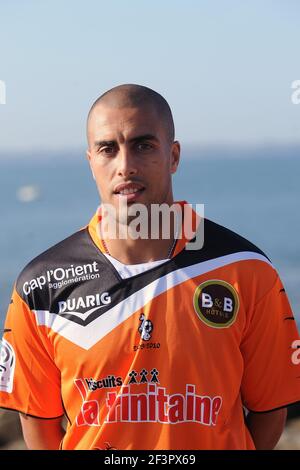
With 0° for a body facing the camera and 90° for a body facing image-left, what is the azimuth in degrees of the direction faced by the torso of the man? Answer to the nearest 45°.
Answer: approximately 0°
